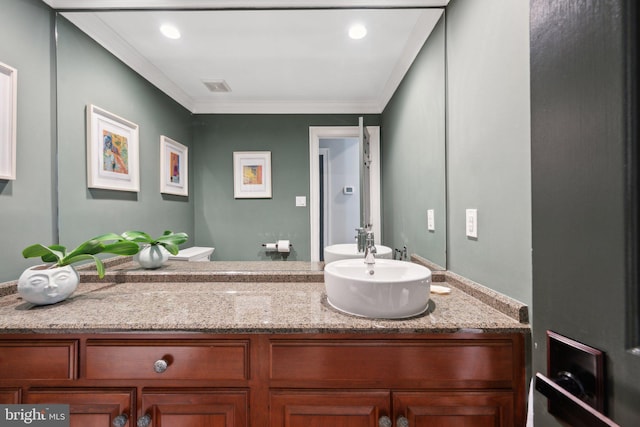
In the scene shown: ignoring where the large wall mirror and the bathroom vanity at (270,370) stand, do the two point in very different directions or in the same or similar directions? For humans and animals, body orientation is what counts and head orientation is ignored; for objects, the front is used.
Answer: same or similar directions

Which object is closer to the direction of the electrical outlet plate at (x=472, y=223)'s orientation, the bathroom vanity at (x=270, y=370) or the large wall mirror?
the bathroom vanity

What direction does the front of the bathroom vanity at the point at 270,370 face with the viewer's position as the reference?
facing the viewer

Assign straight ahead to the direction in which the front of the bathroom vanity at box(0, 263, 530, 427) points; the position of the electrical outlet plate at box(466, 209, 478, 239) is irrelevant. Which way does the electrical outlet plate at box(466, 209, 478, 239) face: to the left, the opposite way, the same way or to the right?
to the right

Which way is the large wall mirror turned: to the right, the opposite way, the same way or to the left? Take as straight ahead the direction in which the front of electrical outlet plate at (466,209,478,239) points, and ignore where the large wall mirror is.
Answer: to the left

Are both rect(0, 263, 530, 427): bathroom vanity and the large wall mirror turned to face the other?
no

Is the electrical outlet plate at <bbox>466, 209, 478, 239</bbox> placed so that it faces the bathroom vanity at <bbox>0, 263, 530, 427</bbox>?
yes

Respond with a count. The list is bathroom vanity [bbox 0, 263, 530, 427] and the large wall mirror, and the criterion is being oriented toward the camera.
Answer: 2
